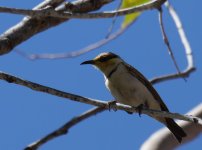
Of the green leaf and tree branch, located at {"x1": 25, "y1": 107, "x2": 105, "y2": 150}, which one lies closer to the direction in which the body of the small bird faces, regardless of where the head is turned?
the tree branch

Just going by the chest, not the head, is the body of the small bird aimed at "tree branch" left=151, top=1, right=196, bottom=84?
no

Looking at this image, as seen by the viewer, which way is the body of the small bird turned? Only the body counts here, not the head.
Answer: to the viewer's left
